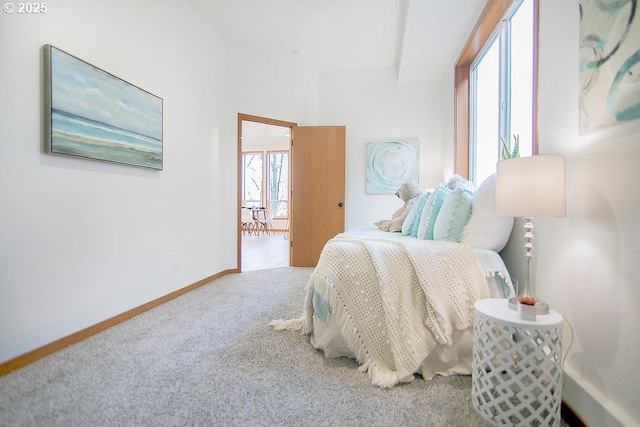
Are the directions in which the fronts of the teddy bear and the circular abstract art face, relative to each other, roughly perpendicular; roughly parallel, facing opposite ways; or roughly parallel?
roughly perpendicular

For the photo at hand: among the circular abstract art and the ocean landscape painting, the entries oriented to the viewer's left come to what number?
0

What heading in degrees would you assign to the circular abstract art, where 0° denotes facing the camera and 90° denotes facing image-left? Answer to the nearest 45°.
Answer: approximately 0°

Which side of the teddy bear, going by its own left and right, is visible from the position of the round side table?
left

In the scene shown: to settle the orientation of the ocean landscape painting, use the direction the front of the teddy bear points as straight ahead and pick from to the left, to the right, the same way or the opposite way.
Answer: the opposite way

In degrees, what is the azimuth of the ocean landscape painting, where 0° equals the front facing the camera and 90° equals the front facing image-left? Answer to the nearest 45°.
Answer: approximately 315°

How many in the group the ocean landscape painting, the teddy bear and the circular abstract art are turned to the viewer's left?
1

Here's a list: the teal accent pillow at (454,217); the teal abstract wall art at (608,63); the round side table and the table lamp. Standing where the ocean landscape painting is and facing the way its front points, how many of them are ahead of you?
4

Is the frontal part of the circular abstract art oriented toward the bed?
yes

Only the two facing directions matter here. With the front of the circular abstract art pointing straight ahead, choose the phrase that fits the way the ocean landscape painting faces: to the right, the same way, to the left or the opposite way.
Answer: to the left

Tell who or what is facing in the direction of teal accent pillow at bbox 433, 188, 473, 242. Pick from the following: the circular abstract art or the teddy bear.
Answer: the circular abstract art

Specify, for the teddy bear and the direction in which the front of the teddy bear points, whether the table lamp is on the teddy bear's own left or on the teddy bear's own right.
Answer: on the teddy bear's own left

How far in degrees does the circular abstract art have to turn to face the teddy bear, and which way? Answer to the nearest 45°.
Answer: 0° — it already faces it

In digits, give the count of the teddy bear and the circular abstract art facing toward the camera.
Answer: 1
